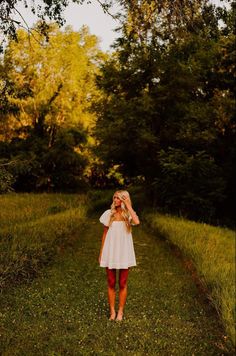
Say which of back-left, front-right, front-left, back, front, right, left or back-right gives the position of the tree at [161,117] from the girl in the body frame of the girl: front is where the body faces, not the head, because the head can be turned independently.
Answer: back

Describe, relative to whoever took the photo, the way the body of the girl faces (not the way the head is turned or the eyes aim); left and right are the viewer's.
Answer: facing the viewer

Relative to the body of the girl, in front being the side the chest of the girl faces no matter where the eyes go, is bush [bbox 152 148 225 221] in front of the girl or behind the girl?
behind

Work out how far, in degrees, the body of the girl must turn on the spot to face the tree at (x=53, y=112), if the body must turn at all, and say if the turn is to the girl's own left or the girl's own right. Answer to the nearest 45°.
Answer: approximately 180°
